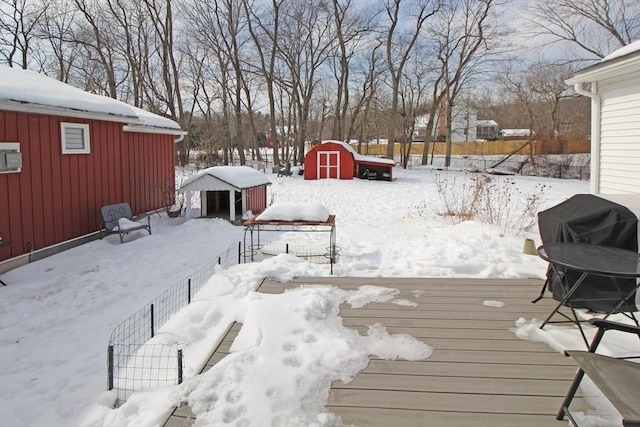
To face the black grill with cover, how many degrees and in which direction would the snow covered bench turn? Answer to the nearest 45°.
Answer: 0° — it already faces it

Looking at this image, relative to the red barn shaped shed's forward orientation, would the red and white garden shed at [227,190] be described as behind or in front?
in front

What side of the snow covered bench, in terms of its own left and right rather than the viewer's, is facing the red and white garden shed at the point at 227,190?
left

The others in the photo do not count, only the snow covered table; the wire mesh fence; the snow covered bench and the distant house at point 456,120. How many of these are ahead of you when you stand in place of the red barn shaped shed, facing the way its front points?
3

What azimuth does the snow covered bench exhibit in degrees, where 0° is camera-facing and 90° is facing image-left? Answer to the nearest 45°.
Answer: approximately 315°

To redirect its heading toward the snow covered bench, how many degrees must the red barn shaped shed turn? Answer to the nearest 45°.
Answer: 0° — it already faces it

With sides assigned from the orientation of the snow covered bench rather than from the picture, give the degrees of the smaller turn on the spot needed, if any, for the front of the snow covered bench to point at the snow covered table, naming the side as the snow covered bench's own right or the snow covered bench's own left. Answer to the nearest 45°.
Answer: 0° — it already faces it

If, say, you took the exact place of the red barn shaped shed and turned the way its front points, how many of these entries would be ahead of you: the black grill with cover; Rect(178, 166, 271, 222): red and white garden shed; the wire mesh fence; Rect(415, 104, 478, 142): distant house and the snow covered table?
4

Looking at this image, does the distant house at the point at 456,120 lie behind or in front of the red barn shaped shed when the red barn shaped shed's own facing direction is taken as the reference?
behind

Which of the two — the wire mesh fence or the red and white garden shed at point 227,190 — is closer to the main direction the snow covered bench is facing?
the wire mesh fence

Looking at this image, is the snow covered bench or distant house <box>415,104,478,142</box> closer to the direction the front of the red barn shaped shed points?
the snow covered bench
